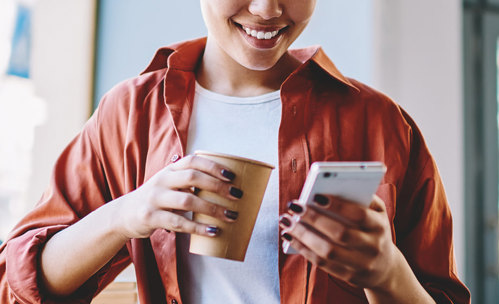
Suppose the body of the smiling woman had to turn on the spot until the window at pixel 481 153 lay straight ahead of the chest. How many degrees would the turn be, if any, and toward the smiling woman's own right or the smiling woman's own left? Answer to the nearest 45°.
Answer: approximately 135° to the smiling woman's own left

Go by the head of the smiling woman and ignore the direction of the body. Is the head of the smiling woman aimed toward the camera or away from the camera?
toward the camera

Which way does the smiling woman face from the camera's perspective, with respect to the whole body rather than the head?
toward the camera
